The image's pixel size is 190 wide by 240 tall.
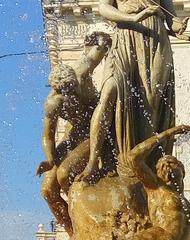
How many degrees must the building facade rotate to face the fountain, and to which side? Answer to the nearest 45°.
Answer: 0° — it already faces it

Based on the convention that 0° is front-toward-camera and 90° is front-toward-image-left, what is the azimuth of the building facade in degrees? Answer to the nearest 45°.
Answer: approximately 0°

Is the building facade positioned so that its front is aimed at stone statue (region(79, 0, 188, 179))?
yes
